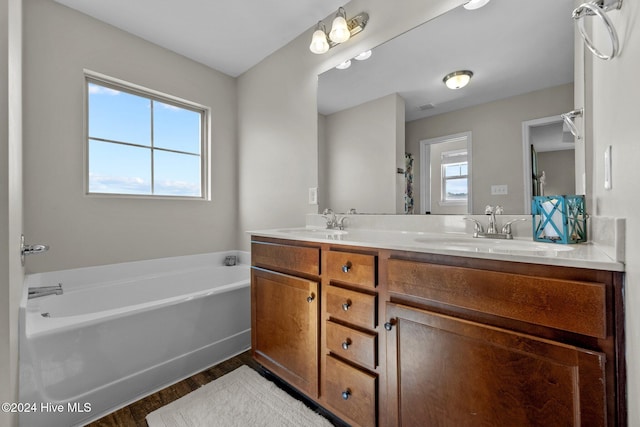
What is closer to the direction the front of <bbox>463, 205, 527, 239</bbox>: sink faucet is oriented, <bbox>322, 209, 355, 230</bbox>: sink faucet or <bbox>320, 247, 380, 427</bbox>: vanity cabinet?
the vanity cabinet

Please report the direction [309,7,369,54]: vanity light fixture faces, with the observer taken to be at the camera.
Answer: facing the viewer and to the left of the viewer

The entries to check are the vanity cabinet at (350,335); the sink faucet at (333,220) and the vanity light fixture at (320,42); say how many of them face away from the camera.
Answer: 0

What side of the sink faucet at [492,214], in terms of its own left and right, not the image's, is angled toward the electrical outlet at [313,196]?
right

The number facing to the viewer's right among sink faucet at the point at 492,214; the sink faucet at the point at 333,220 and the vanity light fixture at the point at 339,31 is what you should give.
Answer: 0

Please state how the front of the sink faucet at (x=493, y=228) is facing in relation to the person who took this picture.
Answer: facing the viewer

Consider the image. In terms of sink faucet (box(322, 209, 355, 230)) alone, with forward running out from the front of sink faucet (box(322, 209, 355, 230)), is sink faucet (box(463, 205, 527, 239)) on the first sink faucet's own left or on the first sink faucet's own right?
on the first sink faucet's own left

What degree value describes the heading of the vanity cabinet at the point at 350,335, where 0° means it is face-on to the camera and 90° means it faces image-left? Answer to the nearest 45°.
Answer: approximately 45°
